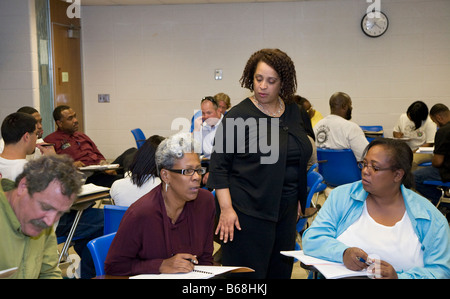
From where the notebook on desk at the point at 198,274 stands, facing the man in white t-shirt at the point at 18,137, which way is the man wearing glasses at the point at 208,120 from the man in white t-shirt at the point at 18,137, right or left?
right

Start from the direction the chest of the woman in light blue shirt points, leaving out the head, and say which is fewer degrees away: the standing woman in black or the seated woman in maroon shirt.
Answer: the seated woman in maroon shirt

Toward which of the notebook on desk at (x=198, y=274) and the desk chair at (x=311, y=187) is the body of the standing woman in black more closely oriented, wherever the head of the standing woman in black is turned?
the notebook on desk

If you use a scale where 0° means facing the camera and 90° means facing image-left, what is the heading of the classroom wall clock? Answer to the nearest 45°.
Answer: approximately 0°

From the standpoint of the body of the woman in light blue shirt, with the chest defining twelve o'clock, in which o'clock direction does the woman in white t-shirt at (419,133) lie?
The woman in white t-shirt is roughly at 6 o'clock from the woman in light blue shirt.

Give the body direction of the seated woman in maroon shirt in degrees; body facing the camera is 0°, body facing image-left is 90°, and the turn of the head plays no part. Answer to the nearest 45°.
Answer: approximately 315°

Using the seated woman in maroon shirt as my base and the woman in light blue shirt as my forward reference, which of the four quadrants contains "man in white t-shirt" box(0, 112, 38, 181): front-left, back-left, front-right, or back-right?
back-left

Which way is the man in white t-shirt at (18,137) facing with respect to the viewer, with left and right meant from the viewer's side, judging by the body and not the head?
facing away from the viewer and to the right of the viewer

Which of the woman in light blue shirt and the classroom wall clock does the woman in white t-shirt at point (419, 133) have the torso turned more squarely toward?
the woman in light blue shirt

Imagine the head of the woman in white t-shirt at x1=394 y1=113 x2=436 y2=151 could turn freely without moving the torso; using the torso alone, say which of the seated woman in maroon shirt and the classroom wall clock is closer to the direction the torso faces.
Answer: the seated woman in maroon shirt

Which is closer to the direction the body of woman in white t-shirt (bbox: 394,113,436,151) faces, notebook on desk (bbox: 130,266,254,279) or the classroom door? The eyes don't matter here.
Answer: the notebook on desk

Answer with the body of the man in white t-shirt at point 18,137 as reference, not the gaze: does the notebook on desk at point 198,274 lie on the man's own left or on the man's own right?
on the man's own right
